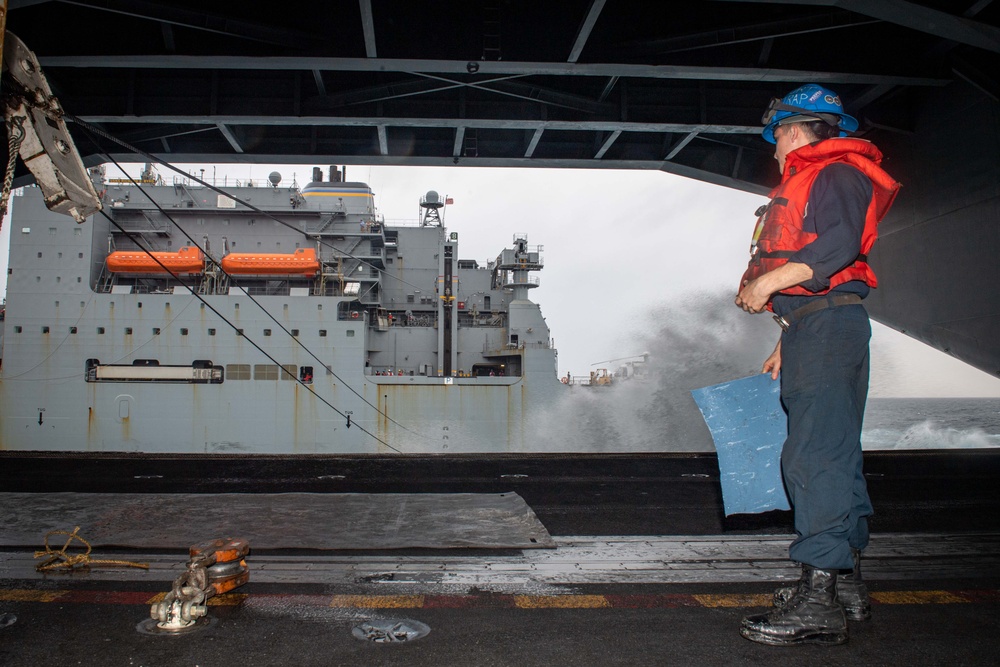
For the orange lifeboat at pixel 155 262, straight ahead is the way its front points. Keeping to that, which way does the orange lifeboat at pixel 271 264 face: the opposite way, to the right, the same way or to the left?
the same way

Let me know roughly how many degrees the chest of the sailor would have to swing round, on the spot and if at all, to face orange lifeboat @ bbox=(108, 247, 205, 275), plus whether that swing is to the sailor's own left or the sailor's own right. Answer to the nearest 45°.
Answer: approximately 45° to the sailor's own right

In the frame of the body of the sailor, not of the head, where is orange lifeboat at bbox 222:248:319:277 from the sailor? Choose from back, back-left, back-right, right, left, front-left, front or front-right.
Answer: front-right

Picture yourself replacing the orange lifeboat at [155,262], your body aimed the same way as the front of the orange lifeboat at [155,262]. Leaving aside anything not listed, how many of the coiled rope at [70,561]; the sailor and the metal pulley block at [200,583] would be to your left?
3

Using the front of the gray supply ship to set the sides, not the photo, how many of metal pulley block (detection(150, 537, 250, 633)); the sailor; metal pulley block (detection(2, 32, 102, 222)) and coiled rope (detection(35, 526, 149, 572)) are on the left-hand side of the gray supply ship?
4

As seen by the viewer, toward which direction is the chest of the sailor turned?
to the viewer's left

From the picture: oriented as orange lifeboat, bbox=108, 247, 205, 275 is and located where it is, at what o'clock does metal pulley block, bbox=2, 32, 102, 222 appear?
The metal pulley block is roughly at 9 o'clock from the orange lifeboat.
